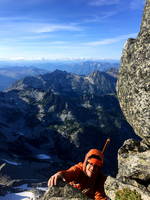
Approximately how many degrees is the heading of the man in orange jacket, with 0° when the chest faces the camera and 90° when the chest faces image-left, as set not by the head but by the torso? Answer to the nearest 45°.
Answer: approximately 0°
